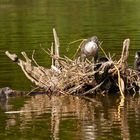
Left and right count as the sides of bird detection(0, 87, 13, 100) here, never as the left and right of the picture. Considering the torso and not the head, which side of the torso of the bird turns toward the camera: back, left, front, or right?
right

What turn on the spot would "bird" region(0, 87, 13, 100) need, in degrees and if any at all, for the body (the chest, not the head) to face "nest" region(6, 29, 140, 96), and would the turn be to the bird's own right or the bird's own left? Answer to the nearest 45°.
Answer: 0° — it already faces it
